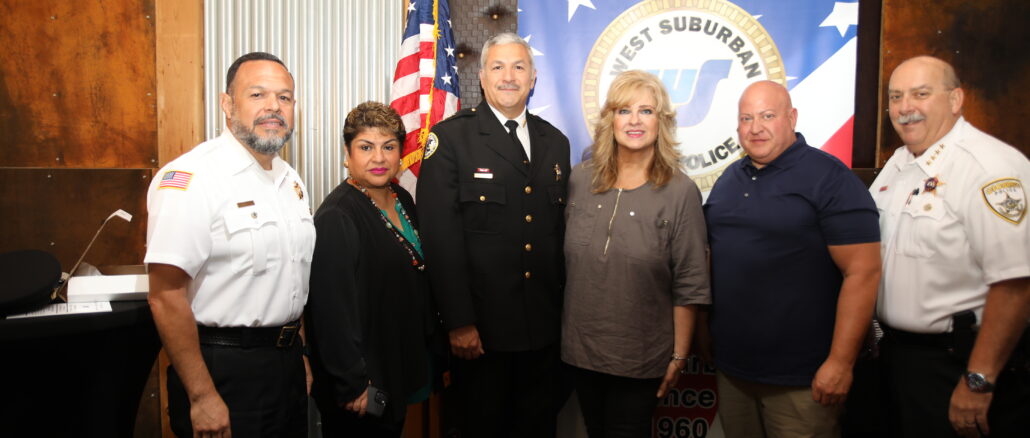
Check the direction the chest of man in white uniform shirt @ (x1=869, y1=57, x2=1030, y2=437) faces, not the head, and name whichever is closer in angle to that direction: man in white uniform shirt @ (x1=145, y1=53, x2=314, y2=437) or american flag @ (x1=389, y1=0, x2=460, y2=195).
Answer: the man in white uniform shirt

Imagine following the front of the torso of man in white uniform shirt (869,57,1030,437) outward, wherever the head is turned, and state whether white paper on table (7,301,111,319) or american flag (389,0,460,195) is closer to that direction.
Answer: the white paper on table

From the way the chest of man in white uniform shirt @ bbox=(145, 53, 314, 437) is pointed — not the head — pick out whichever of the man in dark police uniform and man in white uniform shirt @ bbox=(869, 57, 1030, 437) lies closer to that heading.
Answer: the man in white uniform shirt

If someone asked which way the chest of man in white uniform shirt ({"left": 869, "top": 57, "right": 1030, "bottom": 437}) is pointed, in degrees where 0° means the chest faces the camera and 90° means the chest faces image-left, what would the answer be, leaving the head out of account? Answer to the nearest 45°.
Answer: approximately 45°

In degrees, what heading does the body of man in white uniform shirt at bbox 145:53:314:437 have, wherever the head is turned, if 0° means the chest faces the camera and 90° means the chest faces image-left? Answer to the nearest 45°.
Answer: approximately 315°

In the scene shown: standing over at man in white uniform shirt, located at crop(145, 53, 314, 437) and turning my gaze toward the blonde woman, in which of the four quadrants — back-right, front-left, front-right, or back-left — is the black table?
back-left
